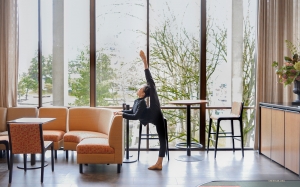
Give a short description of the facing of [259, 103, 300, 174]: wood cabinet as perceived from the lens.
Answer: facing the viewer and to the left of the viewer
